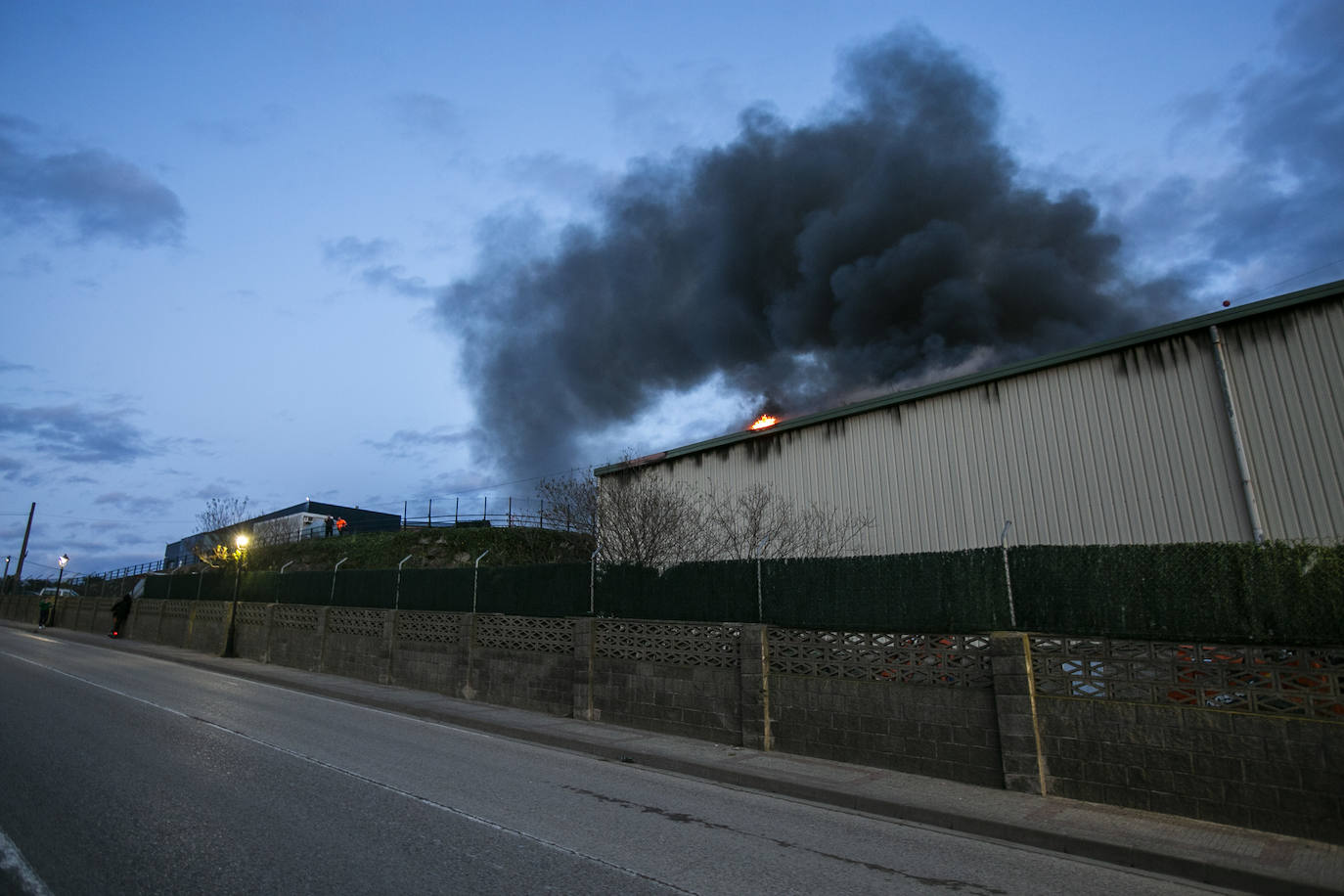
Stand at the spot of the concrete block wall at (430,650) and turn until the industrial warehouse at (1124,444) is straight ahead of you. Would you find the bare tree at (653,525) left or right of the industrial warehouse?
left

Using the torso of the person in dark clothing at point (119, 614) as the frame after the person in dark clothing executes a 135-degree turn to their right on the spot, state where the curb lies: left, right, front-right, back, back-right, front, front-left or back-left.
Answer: front
